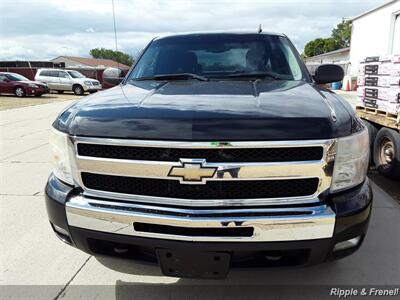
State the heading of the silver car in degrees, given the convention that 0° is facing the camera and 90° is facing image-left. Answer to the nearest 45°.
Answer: approximately 315°

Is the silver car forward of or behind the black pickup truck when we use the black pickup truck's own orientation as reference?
behind

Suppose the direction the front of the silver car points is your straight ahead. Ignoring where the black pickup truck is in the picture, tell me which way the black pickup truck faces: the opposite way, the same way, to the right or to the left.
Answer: to the right

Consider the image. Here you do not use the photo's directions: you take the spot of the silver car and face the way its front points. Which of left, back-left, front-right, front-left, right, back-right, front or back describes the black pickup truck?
front-right

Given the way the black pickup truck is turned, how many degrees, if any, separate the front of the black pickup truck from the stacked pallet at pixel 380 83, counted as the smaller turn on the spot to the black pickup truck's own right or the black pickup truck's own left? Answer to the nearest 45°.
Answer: approximately 135° to the black pickup truck's own left

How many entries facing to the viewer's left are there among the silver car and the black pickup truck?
0

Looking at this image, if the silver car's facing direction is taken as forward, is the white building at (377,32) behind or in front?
in front

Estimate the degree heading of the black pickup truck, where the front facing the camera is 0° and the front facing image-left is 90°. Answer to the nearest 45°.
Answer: approximately 0°

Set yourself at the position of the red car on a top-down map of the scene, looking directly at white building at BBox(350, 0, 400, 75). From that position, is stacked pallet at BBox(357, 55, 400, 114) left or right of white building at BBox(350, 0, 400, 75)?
right

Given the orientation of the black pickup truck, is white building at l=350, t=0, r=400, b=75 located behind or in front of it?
behind

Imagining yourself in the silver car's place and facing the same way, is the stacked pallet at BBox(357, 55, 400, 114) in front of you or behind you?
in front
